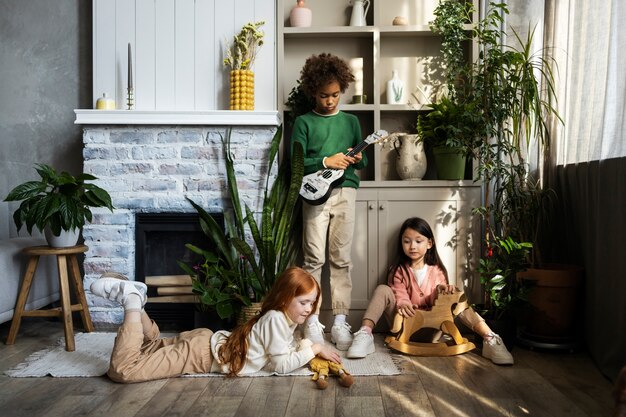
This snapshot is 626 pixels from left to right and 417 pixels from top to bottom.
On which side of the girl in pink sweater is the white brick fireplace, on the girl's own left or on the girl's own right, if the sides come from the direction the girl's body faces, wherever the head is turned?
on the girl's own right

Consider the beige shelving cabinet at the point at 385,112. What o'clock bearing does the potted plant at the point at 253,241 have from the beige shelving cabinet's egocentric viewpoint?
The potted plant is roughly at 2 o'clock from the beige shelving cabinet.

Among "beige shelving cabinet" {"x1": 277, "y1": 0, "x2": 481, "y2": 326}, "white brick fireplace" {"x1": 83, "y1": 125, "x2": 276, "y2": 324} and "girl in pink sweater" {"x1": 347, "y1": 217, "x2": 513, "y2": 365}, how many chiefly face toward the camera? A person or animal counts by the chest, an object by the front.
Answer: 3

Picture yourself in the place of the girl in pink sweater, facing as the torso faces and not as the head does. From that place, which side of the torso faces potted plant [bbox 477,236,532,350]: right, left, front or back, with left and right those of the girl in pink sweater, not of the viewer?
left

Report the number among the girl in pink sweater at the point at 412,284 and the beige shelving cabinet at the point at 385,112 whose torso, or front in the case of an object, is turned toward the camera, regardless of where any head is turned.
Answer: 2

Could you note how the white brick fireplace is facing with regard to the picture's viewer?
facing the viewer

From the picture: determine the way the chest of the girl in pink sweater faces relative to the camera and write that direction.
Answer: toward the camera

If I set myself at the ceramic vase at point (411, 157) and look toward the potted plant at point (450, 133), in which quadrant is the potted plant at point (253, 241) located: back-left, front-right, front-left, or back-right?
back-right

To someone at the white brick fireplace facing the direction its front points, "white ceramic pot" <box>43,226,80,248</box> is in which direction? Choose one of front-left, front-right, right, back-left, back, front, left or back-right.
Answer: front-right
